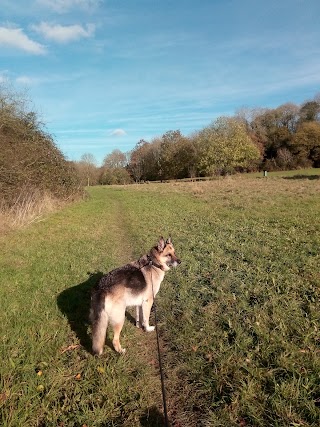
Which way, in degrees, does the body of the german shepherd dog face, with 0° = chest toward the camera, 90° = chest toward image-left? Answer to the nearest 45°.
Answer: approximately 225°

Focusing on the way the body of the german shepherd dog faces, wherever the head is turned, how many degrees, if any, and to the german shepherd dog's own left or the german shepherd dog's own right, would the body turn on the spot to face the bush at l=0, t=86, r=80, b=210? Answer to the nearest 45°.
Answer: approximately 45° to the german shepherd dog's own left
